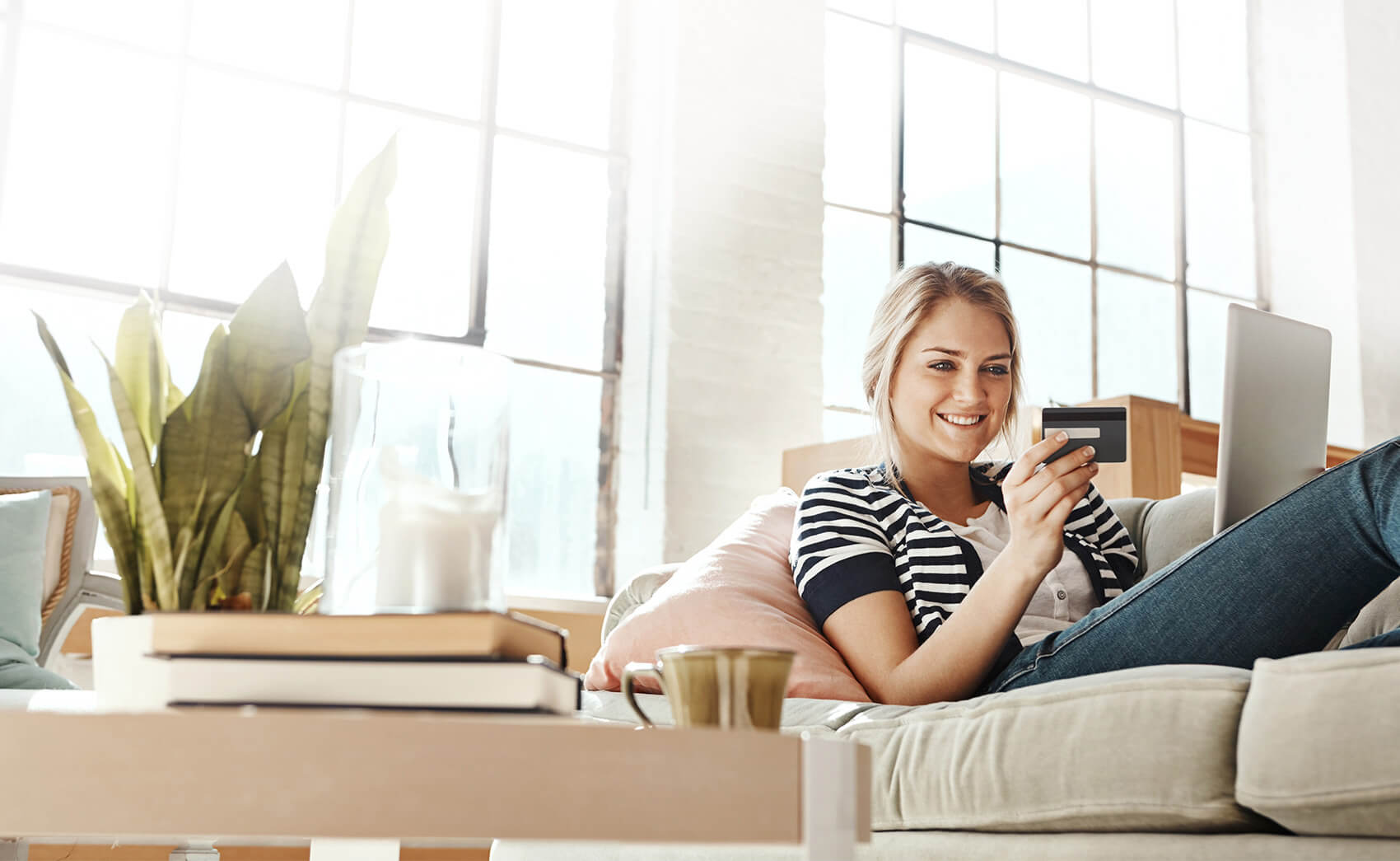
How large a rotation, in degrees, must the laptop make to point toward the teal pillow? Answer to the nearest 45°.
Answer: approximately 45° to its left

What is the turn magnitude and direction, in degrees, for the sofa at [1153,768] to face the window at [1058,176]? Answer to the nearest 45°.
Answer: approximately 180°

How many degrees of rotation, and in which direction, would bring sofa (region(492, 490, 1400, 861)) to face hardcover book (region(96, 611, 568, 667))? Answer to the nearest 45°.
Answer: approximately 45° to its right

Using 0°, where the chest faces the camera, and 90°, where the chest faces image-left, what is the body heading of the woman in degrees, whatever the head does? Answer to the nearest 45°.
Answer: approximately 315°

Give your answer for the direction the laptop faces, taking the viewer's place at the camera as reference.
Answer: facing away from the viewer and to the left of the viewer

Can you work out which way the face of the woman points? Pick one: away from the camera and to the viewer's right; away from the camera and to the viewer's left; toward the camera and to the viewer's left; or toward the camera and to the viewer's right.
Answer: toward the camera and to the viewer's right
